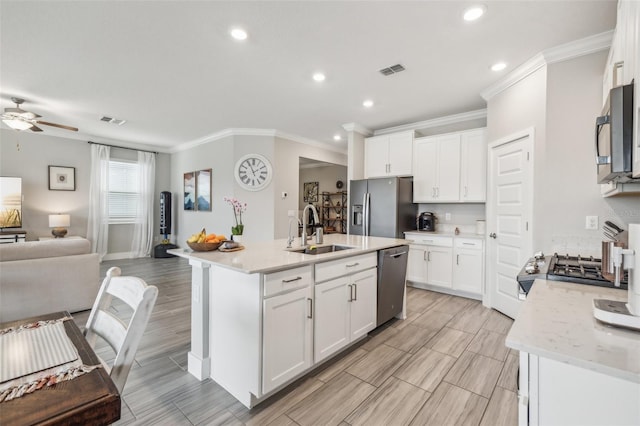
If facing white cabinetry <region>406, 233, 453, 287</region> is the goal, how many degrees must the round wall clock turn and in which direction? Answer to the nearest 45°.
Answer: approximately 45° to its left

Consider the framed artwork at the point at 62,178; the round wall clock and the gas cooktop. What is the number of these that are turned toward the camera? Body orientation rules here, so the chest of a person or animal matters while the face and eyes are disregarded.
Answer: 2

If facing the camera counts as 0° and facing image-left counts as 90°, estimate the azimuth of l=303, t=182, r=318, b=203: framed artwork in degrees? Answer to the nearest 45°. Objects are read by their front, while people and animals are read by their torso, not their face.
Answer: approximately 0°

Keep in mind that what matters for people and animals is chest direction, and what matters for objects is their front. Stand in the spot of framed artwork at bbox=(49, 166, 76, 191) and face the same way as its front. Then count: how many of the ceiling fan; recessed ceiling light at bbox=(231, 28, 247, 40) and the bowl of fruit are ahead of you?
3

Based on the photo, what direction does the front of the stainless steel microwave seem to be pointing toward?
to the viewer's left

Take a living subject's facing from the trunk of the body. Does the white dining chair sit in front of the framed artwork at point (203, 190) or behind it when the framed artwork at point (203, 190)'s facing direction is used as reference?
in front

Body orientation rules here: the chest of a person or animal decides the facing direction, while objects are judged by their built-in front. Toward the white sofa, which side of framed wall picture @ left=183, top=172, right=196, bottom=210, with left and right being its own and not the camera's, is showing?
front

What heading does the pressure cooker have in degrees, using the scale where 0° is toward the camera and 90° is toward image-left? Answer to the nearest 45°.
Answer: approximately 0°

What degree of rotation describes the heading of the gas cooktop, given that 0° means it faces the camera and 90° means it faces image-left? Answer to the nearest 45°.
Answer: approximately 90°

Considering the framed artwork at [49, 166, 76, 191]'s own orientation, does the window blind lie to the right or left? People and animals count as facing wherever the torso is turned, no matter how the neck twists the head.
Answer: on its left
